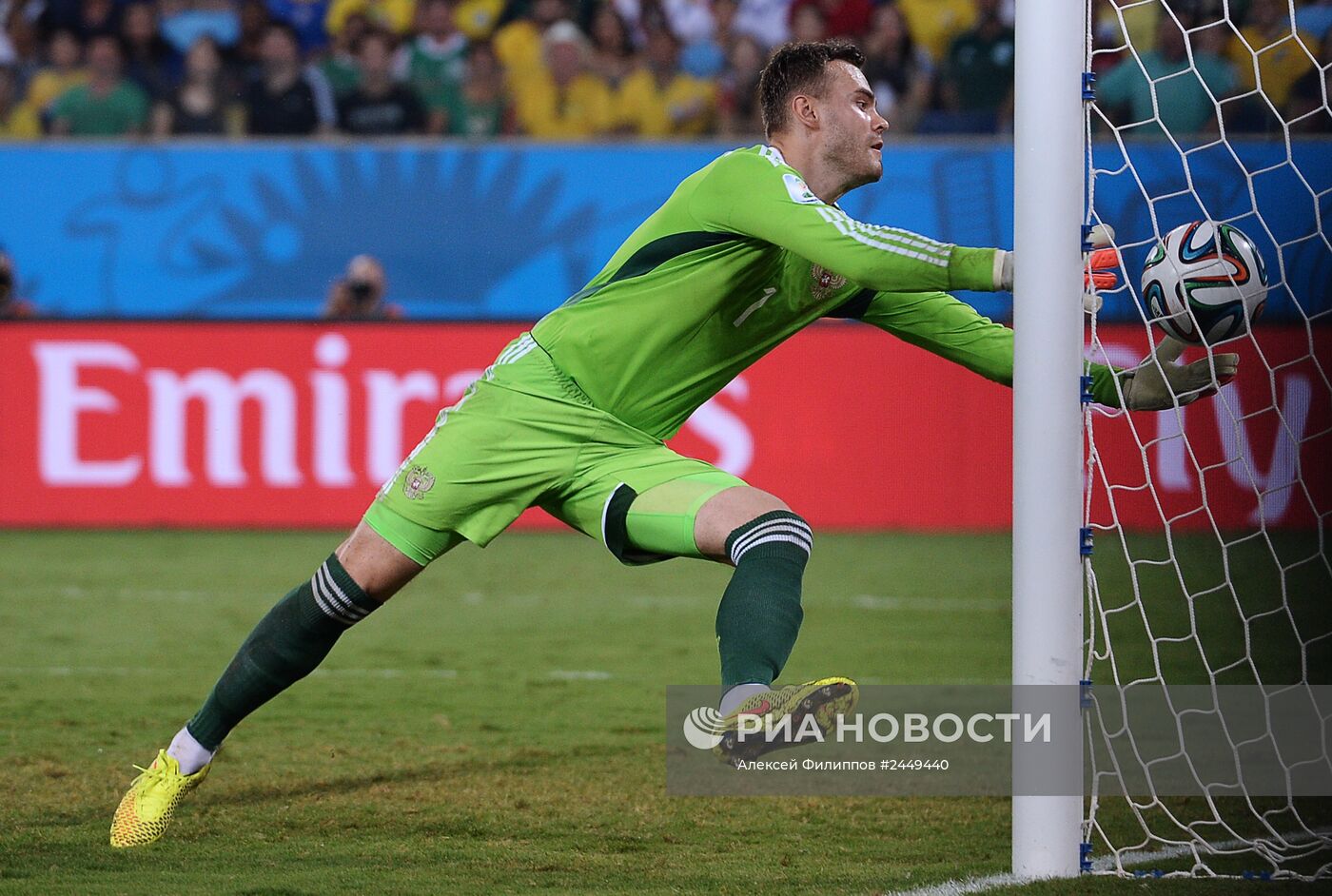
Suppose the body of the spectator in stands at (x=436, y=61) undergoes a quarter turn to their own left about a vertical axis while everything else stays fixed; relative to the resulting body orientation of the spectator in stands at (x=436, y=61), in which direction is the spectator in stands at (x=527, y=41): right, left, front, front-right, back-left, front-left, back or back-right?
front

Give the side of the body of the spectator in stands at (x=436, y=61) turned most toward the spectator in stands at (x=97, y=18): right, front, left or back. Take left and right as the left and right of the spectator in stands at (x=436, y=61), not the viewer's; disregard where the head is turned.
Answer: right

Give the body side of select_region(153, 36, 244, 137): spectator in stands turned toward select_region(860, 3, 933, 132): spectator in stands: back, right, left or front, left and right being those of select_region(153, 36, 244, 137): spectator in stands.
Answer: left

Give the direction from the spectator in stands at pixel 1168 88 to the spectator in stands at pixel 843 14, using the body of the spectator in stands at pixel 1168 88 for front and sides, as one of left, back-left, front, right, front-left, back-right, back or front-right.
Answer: back-right

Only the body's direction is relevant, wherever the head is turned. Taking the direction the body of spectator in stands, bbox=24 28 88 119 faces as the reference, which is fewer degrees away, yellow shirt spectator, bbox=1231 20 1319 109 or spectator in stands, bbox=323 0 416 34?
the yellow shirt spectator
